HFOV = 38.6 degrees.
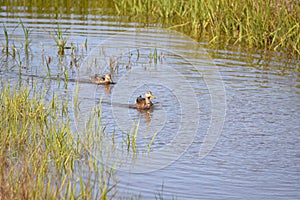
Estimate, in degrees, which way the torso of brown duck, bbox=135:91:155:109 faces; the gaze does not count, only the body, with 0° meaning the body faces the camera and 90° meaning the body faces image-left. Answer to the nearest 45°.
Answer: approximately 315°

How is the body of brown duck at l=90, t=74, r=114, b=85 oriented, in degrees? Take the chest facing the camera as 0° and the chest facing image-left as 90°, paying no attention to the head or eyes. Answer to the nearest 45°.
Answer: approximately 270°

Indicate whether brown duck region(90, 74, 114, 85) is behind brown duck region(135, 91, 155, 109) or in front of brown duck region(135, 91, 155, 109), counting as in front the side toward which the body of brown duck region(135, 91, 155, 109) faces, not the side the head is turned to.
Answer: behind

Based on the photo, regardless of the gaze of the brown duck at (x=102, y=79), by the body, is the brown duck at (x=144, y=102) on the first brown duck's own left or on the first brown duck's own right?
on the first brown duck's own right
